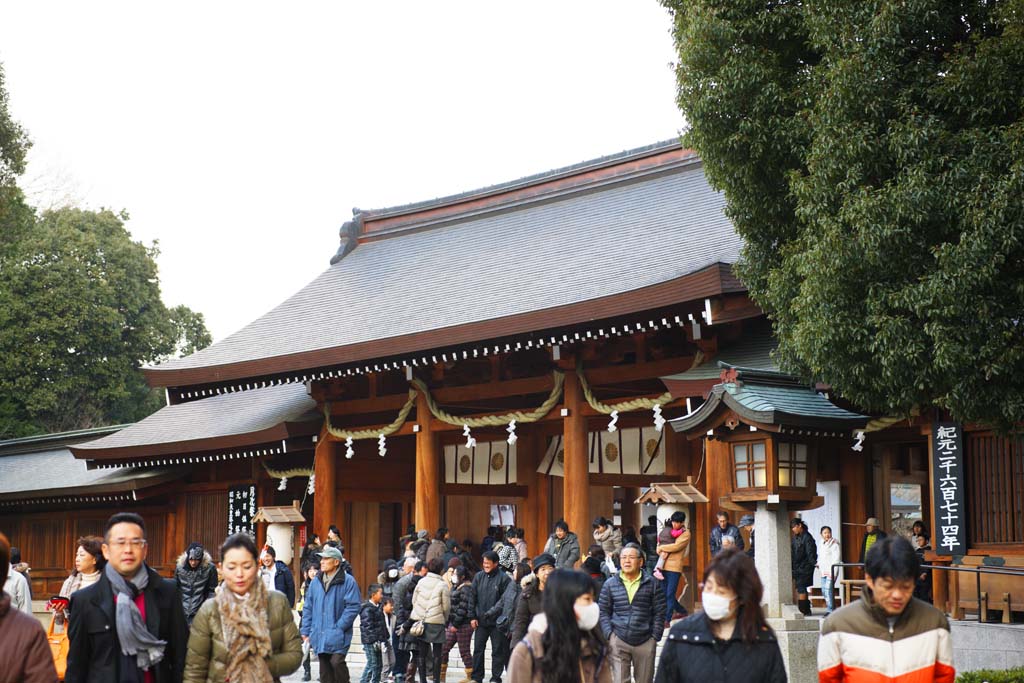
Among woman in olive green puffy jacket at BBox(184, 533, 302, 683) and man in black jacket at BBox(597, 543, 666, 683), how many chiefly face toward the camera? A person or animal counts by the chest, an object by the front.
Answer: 2

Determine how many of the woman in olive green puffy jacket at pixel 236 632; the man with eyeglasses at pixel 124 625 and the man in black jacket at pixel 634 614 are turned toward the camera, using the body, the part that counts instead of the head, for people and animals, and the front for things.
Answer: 3

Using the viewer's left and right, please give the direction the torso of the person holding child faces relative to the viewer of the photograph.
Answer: facing the viewer and to the left of the viewer

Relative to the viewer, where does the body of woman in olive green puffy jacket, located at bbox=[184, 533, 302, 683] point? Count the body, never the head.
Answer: toward the camera

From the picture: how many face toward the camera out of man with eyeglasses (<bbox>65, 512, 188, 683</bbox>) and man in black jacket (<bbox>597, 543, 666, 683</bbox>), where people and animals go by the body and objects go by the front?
2

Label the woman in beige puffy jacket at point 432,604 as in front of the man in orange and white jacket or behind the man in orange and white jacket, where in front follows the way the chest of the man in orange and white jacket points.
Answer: behind

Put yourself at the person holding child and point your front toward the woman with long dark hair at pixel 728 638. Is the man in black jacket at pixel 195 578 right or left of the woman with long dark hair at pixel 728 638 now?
right

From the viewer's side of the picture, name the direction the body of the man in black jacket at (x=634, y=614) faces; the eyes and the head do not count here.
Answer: toward the camera
